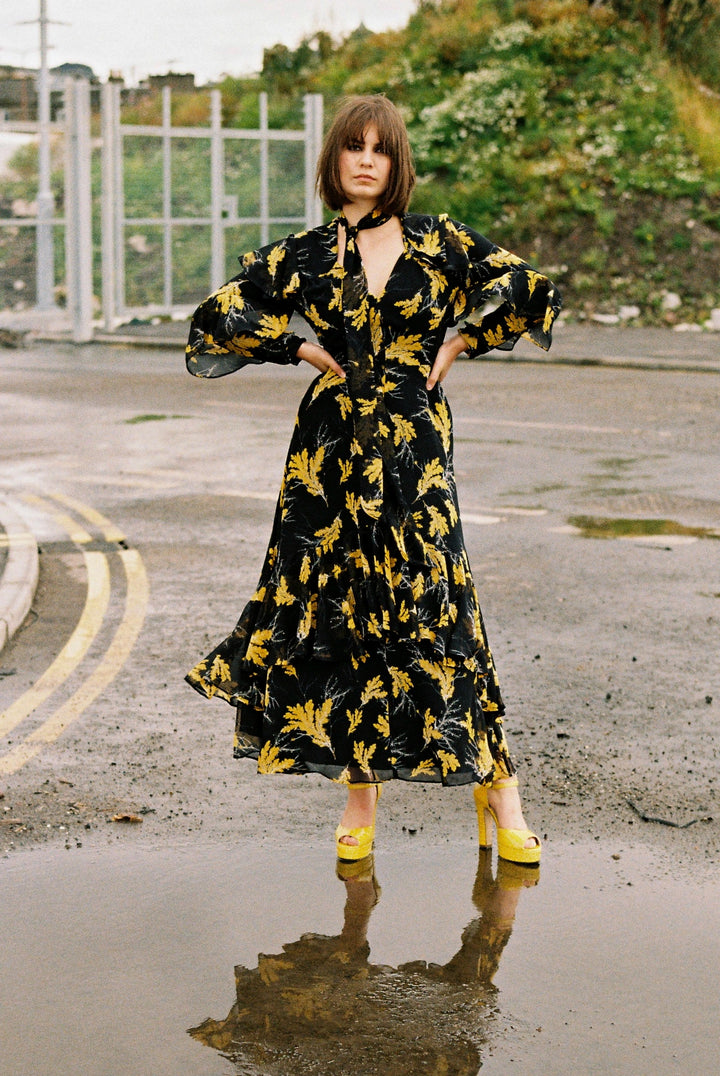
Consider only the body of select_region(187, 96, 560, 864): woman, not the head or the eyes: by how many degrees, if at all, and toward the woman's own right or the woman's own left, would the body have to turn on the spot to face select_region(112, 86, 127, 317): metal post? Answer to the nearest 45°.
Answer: approximately 180°

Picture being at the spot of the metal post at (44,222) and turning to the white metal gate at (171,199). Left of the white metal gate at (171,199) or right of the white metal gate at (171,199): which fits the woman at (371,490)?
right

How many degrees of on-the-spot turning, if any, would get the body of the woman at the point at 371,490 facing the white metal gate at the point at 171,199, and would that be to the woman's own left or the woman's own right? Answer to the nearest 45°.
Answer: approximately 180°

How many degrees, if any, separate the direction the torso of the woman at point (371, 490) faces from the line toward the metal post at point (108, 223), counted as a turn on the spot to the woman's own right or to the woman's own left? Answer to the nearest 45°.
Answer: approximately 180°

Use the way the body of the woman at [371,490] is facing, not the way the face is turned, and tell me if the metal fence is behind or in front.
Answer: behind

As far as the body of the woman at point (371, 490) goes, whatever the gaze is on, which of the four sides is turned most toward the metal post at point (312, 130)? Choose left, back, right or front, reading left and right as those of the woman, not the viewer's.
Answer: back

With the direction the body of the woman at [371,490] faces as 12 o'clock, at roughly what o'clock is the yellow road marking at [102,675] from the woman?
The yellow road marking is roughly at 5 o'clock from the woman.

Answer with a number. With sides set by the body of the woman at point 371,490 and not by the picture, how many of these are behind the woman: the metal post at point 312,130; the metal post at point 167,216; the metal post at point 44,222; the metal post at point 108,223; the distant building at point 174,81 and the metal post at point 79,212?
6

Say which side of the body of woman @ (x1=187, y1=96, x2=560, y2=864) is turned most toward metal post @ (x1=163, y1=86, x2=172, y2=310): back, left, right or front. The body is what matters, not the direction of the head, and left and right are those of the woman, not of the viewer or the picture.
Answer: back

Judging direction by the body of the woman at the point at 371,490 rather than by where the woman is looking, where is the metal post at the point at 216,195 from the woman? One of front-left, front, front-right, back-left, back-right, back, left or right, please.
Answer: back

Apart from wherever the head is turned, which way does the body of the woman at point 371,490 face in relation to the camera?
toward the camera
